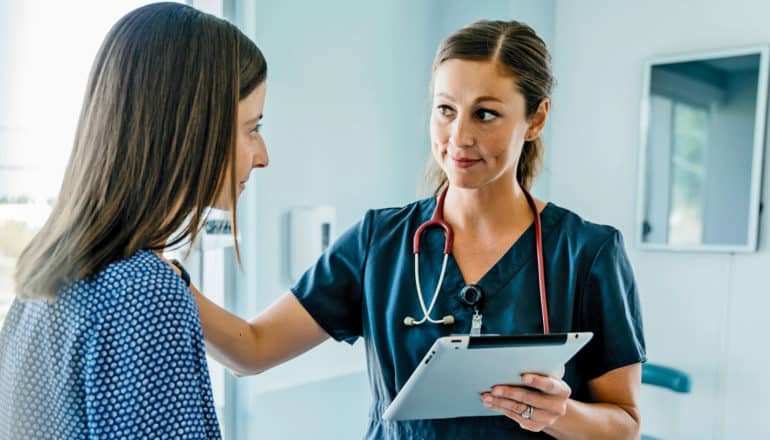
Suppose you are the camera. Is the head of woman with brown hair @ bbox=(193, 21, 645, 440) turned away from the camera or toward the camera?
toward the camera

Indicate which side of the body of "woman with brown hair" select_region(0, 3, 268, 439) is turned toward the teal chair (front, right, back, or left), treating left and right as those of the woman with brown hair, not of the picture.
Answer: front

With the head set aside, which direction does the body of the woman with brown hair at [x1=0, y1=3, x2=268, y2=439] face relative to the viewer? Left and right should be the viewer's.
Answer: facing away from the viewer and to the right of the viewer

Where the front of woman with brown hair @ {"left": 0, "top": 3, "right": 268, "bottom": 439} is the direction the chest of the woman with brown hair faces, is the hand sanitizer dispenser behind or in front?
in front

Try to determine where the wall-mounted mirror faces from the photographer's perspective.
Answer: facing the viewer and to the left of the viewer

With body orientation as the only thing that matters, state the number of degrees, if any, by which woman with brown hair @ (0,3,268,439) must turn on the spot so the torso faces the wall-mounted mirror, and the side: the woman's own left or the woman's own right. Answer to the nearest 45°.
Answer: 0° — they already face it

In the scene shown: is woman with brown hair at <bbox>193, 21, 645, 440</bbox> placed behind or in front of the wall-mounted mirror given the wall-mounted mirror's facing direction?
in front
